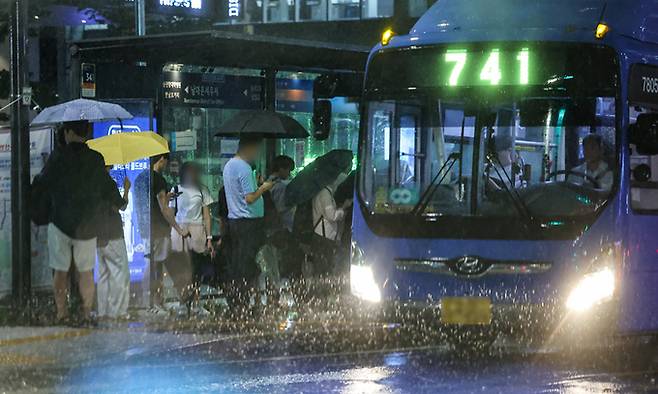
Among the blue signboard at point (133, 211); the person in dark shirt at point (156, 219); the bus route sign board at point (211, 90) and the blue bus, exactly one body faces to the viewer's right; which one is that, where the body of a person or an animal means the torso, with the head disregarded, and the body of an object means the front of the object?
the person in dark shirt

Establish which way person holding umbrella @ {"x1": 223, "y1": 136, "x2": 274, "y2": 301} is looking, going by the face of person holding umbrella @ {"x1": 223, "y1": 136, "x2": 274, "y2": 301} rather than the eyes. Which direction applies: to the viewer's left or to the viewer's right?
to the viewer's right

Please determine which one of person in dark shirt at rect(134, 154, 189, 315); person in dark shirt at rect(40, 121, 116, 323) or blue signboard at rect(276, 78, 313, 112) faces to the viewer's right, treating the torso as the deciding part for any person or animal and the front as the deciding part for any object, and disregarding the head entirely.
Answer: person in dark shirt at rect(134, 154, 189, 315)

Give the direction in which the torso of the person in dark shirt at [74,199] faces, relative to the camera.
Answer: away from the camera

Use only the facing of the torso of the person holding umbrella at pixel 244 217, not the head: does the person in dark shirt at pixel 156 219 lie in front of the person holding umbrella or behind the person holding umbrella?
behind

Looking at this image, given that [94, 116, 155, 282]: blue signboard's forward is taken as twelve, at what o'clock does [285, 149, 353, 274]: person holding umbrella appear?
The person holding umbrella is roughly at 9 o'clock from the blue signboard.

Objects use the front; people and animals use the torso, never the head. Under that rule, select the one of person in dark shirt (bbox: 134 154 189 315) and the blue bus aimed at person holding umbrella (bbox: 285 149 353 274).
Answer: the person in dark shirt

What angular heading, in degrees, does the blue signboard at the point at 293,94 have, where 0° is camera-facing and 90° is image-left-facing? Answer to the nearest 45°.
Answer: approximately 0°

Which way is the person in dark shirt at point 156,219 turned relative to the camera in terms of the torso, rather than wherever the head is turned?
to the viewer's right

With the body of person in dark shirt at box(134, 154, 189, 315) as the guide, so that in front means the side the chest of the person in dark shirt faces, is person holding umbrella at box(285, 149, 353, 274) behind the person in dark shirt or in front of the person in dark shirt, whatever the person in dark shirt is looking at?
in front

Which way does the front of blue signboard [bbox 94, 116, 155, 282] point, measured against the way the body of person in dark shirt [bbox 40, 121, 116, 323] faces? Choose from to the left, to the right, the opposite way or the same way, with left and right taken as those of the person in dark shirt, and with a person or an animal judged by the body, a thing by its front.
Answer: the opposite way

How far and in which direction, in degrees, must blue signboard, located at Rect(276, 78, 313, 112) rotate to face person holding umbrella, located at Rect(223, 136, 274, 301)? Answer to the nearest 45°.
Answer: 0° — it already faces them
